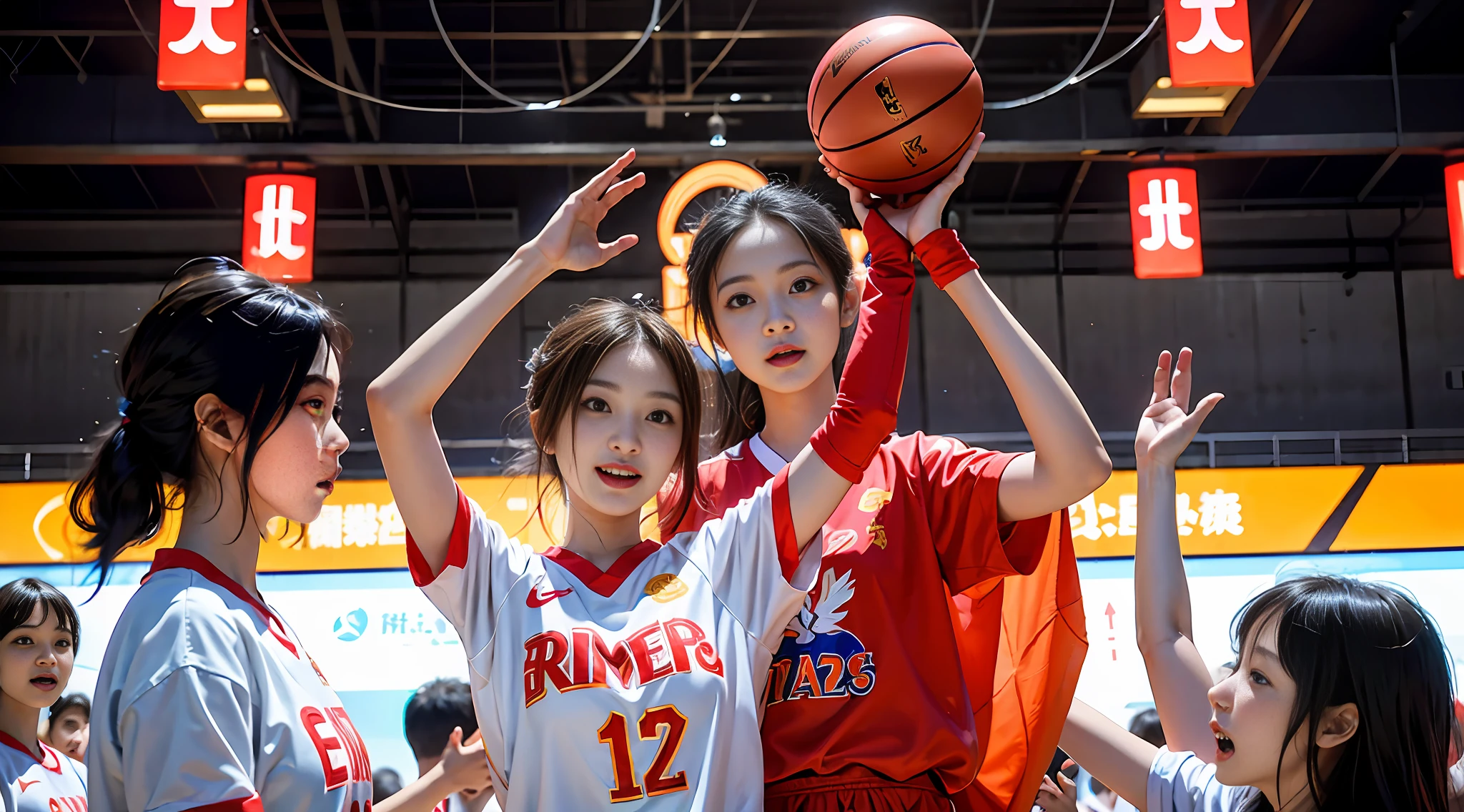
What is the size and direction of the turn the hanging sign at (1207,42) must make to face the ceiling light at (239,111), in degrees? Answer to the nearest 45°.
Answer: approximately 90° to its right

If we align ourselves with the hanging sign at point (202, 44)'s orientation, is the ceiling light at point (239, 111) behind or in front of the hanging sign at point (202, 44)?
behind

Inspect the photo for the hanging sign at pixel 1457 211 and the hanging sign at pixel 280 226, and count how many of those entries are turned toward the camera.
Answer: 2

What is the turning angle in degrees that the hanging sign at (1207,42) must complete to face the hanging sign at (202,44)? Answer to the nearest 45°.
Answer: approximately 45° to its right

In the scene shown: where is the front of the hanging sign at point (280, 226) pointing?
toward the camera

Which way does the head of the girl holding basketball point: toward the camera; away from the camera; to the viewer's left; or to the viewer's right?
toward the camera

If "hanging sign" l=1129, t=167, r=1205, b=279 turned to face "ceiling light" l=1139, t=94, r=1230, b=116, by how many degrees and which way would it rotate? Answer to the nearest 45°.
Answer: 0° — it already faces it

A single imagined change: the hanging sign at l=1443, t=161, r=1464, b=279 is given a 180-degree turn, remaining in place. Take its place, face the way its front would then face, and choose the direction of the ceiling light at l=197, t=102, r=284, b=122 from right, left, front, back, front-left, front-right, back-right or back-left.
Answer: back-left

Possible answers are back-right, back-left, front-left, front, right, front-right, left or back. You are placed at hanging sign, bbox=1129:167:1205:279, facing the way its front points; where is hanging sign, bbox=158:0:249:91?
front-right

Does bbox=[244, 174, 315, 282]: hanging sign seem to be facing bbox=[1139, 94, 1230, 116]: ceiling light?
no

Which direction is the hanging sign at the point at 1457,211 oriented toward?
toward the camera

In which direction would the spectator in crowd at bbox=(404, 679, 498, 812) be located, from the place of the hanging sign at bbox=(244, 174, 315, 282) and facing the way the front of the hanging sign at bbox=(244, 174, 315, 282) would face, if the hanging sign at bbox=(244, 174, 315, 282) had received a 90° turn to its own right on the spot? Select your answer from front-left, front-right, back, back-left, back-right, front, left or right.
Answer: left

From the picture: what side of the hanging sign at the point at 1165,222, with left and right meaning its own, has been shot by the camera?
front

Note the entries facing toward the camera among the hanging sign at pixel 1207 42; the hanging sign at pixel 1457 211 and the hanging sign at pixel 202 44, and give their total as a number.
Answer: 3

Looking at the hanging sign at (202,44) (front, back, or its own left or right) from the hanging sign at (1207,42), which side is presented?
left

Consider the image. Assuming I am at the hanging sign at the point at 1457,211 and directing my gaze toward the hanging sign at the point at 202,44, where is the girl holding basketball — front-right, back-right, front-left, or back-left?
front-left

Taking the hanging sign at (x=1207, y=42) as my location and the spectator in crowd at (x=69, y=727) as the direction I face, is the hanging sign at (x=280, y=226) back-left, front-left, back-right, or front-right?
front-right
